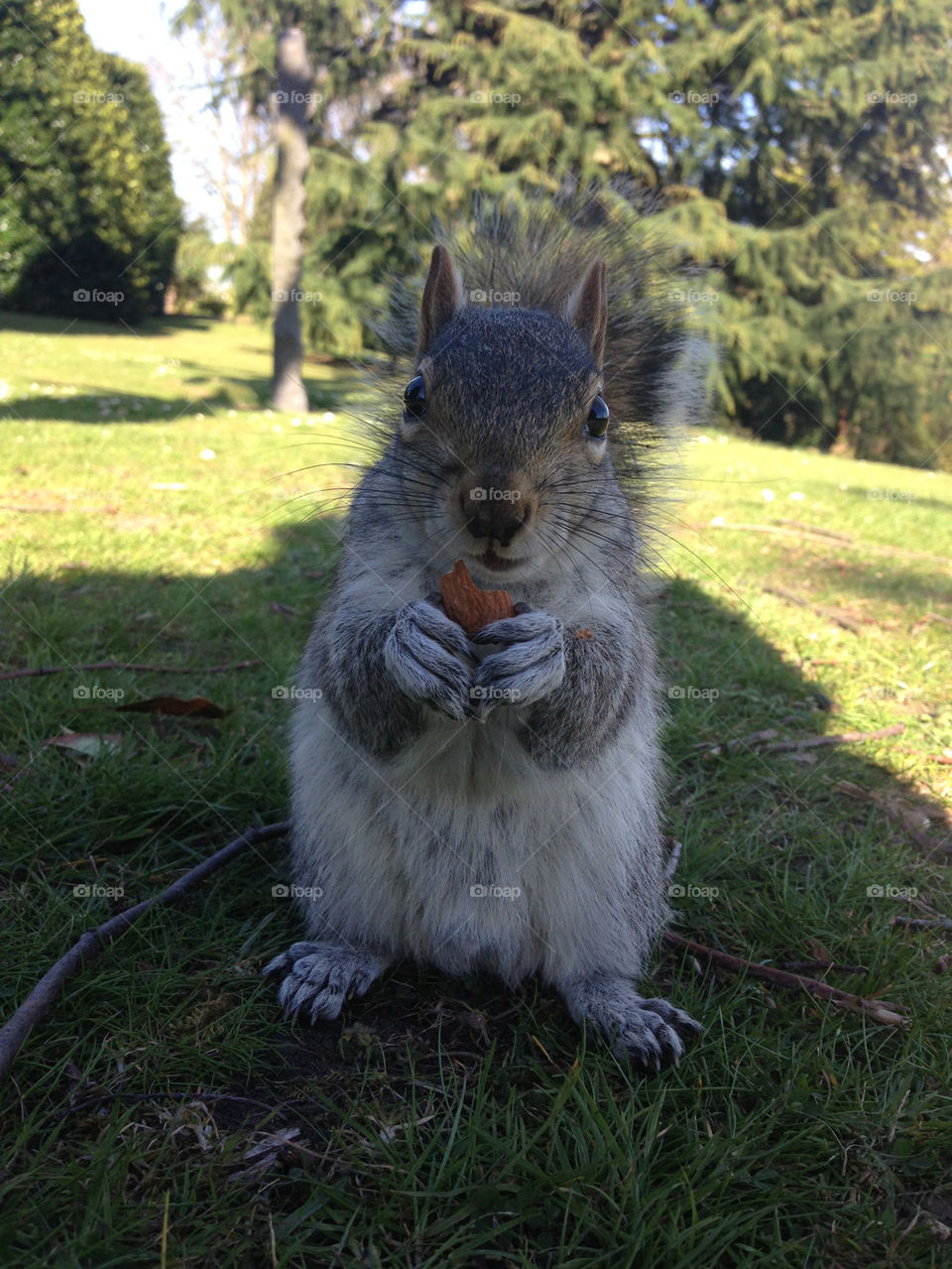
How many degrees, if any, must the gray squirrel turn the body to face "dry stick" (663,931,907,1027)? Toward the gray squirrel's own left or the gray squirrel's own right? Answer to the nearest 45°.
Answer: approximately 90° to the gray squirrel's own left

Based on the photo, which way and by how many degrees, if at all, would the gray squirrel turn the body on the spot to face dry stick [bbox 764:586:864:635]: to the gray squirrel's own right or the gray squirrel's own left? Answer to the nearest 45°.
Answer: approximately 135° to the gray squirrel's own left

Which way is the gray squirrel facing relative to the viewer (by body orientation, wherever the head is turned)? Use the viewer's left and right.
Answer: facing the viewer

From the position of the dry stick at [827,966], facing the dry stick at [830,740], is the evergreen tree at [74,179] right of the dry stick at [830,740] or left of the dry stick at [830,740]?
left

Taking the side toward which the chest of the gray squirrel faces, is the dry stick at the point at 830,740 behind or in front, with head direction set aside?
behind

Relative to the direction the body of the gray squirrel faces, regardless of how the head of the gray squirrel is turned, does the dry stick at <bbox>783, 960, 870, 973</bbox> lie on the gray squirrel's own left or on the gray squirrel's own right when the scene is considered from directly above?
on the gray squirrel's own left

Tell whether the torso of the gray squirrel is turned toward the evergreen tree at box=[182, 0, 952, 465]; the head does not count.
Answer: no

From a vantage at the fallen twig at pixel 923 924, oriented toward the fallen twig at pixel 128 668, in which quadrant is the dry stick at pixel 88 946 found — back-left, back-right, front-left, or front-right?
front-left

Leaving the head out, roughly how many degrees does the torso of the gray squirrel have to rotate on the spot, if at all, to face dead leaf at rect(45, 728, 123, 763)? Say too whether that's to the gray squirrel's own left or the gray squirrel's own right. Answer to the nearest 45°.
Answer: approximately 135° to the gray squirrel's own right

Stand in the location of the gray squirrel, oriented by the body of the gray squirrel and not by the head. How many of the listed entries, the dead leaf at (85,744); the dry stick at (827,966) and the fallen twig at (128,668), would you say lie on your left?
1

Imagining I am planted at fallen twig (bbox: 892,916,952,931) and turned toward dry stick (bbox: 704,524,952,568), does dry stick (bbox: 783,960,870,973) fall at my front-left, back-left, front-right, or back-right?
back-left

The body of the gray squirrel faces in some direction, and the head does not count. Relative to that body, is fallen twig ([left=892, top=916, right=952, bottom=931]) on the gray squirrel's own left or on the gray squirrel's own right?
on the gray squirrel's own left

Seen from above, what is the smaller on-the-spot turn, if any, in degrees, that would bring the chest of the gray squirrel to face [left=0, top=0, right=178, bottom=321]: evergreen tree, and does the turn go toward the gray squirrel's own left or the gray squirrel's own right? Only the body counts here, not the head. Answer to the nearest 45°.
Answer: approximately 135° to the gray squirrel's own right

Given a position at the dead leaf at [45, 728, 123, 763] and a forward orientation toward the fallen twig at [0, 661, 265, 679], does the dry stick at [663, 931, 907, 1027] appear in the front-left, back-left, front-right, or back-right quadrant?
back-right

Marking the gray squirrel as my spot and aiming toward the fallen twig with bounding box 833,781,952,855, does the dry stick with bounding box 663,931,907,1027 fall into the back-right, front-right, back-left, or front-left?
front-right

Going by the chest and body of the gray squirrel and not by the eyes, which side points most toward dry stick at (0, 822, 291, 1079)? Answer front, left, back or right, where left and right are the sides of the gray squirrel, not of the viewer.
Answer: right
